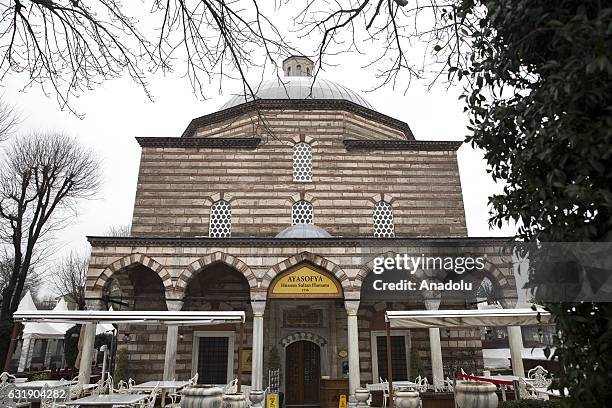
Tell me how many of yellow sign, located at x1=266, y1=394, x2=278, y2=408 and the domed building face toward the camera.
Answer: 2

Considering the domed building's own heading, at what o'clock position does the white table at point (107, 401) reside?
The white table is roughly at 1 o'clock from the domed building.

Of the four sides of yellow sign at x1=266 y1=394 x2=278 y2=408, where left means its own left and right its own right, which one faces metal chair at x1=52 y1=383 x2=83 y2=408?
right

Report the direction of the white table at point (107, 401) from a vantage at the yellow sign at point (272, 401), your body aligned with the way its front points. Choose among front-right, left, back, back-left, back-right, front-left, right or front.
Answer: front-right

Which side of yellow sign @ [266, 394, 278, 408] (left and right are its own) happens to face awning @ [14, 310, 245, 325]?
right

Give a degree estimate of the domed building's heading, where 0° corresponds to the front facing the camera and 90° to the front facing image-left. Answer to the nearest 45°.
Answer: approximately 0°
